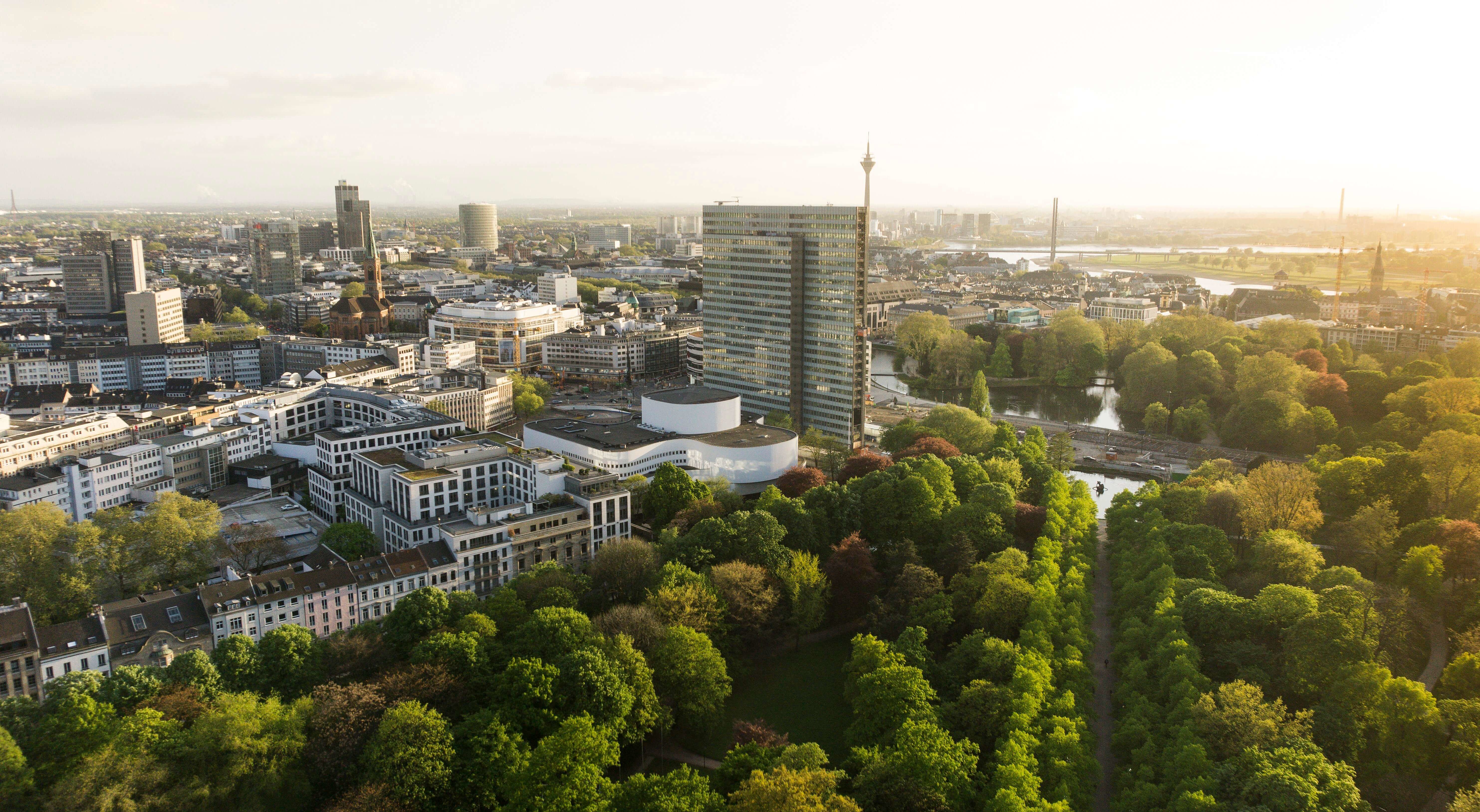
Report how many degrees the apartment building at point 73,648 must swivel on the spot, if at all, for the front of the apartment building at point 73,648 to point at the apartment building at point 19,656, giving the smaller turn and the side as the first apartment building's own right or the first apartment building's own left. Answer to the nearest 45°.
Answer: approximately 135° to the first apartment building's own right

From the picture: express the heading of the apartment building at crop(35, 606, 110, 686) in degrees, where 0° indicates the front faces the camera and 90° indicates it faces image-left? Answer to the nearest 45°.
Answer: approximately 315°

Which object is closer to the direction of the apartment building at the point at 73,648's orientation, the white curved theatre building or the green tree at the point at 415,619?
the green tree

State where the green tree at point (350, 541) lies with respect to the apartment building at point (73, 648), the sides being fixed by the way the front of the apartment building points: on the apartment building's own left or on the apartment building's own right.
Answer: on the apartment building's own left

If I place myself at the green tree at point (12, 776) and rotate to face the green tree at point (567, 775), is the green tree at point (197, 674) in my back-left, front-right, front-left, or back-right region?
front-left

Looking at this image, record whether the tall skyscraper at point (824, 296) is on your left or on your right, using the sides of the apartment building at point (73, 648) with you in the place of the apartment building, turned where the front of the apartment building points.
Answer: on your left

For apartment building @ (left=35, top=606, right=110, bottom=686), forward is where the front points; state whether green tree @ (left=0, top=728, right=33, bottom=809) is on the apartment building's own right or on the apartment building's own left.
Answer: on the apartment building's own right

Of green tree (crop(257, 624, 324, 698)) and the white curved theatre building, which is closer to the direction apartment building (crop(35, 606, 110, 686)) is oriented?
the green tree

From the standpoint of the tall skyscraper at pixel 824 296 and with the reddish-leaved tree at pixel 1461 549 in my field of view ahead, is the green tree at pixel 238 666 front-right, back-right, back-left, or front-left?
front-right
